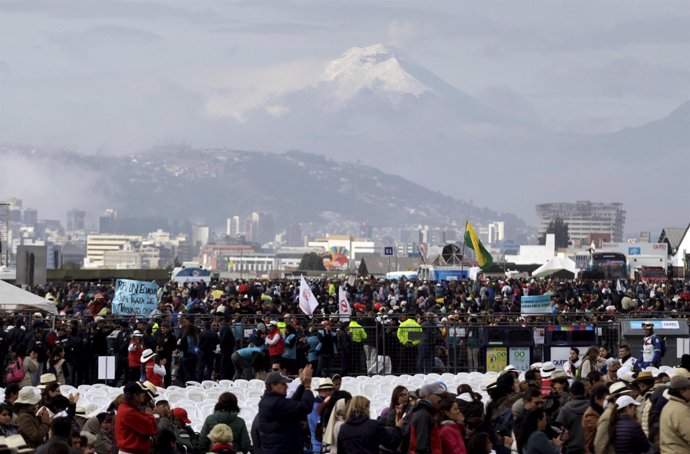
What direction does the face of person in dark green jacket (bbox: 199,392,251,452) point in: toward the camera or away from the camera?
away from the camera

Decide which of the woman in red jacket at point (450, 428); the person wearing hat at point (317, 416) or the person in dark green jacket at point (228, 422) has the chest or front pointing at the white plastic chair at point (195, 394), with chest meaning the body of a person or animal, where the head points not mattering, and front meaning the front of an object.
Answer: the person in dark green jacket at point (228, 422)

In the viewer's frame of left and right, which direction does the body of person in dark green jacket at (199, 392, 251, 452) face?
facing away from the viewer

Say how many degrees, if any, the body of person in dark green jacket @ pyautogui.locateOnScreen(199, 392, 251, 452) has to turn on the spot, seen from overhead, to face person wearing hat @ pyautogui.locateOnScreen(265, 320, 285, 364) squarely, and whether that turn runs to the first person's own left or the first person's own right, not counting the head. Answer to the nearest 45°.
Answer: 0° — they already face them
